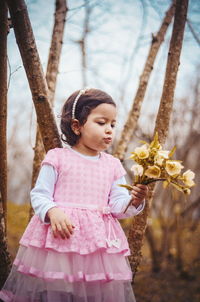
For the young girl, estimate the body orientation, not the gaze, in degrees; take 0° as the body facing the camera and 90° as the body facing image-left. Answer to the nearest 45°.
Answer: approximately 315°

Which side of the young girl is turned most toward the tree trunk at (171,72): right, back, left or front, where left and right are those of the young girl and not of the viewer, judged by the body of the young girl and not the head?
left

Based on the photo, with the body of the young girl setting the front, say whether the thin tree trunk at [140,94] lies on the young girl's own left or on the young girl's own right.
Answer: on the young girl's own left

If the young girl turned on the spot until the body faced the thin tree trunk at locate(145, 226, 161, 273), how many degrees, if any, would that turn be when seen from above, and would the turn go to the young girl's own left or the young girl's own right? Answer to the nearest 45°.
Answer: approximately 135° to the young girl's own left
